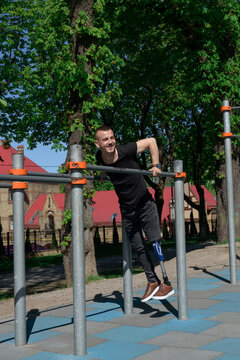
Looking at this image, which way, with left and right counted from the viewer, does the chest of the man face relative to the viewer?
facing the viewer and to the left of the viewer

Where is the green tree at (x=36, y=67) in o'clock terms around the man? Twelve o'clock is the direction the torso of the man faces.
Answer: The green tree is roughly at 4 o'clock from the man.
